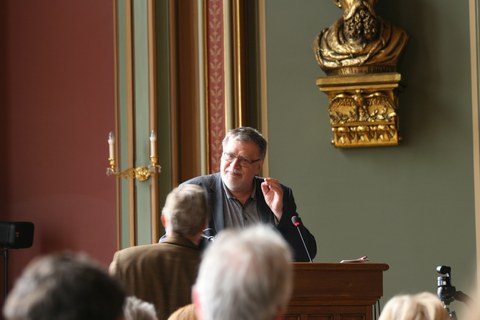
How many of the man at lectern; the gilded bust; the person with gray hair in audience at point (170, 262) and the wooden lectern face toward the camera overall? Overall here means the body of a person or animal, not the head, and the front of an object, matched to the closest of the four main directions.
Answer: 3

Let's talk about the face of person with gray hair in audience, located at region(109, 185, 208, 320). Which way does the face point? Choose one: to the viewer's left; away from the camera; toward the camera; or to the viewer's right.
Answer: away from the camera

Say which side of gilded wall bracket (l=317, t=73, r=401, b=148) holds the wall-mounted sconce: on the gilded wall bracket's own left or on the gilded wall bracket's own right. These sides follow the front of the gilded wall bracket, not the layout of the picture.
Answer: on the gilded wall bracket's own right

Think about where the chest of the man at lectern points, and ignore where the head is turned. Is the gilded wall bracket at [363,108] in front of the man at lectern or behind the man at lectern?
behind

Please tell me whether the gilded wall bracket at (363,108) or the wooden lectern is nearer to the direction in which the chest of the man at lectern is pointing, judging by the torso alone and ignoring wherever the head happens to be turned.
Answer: the wooden lectern

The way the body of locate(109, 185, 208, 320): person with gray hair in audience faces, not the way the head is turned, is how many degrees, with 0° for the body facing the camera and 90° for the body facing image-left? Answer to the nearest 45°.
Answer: approximately 225°
